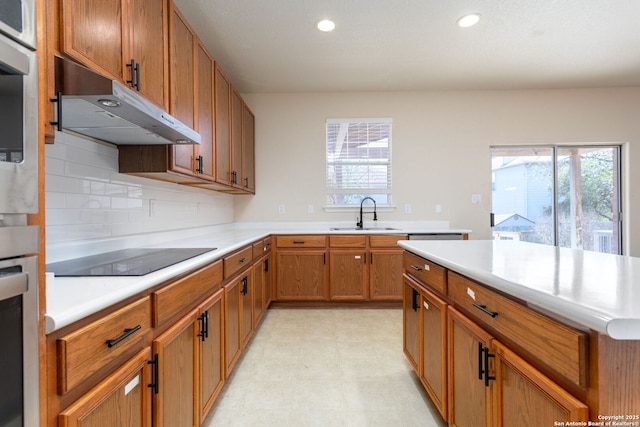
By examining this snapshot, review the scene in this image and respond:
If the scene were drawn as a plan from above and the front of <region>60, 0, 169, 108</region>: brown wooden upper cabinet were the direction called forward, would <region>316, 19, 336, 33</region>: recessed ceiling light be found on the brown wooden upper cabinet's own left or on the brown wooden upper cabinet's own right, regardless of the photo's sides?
on the brown wooden upper cabinet's own left

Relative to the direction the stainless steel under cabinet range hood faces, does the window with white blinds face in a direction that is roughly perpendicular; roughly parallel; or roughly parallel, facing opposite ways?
roughly perpendicular

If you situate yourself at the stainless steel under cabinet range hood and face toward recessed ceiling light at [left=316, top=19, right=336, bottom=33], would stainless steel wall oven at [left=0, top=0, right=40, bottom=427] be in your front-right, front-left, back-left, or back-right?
back-right

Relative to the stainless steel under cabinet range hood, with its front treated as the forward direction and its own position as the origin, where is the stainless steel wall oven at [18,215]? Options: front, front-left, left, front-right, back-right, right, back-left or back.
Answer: front-right

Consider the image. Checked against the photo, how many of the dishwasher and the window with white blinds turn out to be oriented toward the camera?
2

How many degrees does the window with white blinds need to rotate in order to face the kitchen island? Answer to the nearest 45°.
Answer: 0° — it already faces it

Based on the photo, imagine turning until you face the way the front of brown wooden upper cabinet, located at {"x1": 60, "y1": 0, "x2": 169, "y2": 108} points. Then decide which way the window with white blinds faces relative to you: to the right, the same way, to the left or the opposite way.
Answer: to the right

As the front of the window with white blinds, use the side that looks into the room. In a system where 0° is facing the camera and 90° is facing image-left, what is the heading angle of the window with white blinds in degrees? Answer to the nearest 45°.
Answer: approximately 0°

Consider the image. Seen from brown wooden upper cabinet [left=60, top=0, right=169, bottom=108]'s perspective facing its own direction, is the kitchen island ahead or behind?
ahead

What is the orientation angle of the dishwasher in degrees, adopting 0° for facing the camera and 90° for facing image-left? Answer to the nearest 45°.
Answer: approximately 0°

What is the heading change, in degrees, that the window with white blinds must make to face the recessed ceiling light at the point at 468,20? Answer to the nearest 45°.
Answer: approximately 45° to its left
